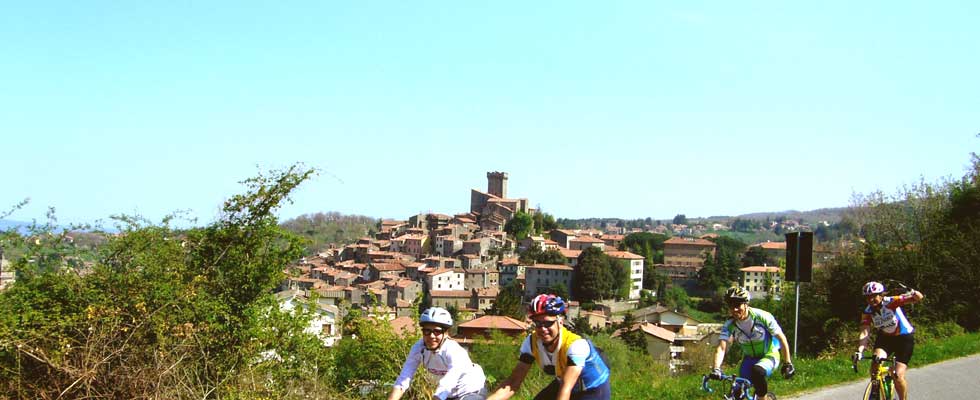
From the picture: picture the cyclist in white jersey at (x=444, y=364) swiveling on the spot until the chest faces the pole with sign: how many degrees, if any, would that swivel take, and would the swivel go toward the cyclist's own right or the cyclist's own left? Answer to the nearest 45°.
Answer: approximately 180°

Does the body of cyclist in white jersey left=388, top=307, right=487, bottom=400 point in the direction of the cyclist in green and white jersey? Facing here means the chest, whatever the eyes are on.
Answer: no

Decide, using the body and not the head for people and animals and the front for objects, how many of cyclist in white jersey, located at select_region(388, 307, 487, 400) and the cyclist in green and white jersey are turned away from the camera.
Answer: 0

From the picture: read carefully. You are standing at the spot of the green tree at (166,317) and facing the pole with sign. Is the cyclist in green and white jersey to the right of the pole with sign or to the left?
right

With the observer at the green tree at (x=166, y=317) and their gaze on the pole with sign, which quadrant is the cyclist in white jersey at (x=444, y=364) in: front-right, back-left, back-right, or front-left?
front-right

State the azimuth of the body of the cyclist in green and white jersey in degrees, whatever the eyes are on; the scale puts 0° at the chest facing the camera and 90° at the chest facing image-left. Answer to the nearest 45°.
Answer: approximately 45°

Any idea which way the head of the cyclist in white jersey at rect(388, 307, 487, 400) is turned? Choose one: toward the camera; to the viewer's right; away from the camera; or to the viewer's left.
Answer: toward the camera

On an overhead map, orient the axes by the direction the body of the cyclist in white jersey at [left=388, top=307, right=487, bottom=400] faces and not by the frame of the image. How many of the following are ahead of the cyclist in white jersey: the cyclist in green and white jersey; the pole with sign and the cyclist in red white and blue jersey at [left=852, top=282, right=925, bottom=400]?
0

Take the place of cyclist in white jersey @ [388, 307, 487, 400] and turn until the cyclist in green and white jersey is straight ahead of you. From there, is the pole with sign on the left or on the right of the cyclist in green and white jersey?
left

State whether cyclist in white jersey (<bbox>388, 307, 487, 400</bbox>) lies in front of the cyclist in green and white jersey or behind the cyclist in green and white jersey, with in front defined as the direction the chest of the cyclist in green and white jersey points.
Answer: in front

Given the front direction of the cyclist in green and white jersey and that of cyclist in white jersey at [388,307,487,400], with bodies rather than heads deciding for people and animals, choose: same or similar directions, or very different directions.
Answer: same or similar directions

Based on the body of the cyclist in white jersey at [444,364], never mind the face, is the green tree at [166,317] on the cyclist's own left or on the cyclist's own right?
on the cyclist's own right

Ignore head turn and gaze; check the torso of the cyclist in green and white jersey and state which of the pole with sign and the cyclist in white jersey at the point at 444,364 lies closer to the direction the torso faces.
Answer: the cyclist in white jersey

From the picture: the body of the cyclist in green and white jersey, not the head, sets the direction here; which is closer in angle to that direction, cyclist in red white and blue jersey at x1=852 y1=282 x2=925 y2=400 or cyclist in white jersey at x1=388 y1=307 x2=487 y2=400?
the cyclist in white jersey

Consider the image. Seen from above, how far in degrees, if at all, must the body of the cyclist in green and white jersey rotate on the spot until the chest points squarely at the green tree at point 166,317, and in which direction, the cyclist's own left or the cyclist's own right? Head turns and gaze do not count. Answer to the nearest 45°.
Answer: approximately 45° to the cyclist's own right

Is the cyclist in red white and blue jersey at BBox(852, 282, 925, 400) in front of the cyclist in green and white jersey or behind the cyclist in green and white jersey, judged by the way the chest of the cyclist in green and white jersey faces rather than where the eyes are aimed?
behind

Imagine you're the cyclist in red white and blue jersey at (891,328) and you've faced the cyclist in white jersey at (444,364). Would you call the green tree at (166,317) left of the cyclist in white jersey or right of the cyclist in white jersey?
right

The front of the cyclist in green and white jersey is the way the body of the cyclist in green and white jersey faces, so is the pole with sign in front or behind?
behind

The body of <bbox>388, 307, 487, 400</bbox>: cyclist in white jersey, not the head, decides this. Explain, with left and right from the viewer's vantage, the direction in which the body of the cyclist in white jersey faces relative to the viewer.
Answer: facing the viewer and to the left of the viewer
